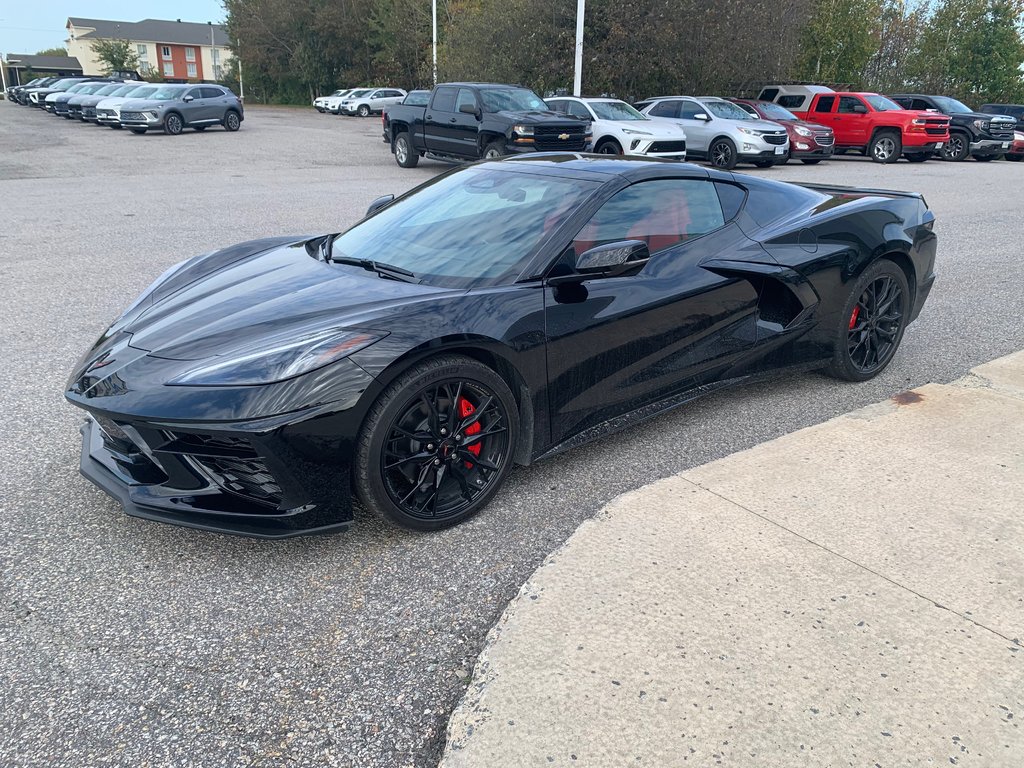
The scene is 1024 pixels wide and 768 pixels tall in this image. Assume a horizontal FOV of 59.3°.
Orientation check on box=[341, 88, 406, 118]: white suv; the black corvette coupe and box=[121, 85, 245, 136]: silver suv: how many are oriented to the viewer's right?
0

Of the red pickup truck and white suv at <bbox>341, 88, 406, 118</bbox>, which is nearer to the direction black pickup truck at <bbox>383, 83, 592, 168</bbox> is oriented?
the red pickup truck

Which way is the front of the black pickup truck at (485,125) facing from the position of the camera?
facing the viewer and to the right of the viewer

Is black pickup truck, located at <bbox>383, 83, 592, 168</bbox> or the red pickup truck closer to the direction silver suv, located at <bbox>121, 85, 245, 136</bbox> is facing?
the black pickup truck

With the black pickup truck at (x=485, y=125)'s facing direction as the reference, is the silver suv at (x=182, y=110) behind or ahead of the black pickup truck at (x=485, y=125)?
behind

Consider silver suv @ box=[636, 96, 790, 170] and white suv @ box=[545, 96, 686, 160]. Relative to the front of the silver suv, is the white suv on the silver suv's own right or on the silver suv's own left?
on the silver suv's own right

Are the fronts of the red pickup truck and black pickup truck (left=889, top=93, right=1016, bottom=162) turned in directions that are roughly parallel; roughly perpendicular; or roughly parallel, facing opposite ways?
roughly parallel

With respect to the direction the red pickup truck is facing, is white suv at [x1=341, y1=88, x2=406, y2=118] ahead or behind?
behind

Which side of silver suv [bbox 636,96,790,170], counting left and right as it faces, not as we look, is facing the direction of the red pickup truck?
left

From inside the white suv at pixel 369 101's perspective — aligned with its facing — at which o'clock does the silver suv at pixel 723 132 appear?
The silver suv is roughly at 10 o'clock from the white suv.

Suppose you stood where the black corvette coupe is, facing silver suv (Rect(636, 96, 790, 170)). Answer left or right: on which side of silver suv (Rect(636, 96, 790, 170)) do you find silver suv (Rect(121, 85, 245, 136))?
left

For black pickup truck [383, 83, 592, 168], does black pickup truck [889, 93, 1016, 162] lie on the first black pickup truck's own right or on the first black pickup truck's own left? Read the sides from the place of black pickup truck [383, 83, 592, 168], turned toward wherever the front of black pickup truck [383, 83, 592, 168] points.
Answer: on the first black pickup truck's own left

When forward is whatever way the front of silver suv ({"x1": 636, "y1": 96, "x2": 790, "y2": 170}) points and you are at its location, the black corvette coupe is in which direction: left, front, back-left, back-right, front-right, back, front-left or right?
front-right

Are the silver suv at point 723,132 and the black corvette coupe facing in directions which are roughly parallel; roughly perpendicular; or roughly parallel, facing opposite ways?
roughly perpendicular

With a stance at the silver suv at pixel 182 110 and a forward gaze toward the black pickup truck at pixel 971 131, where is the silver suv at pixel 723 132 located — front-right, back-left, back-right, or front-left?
front-right

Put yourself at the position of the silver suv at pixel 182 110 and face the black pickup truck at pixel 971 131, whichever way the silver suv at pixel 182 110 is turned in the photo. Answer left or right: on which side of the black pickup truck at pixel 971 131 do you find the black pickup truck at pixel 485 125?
right

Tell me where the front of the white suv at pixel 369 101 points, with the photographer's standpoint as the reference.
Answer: facing the viewer and to the left of the viewer

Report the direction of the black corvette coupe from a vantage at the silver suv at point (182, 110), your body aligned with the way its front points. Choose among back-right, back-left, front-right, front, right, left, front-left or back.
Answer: front-left
